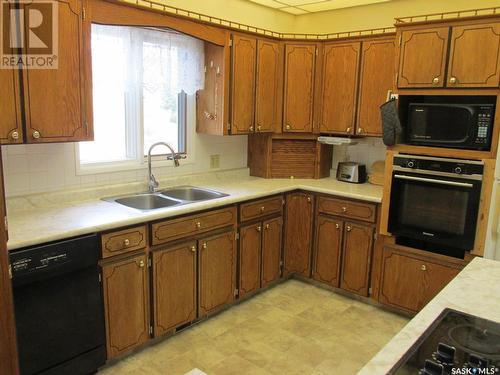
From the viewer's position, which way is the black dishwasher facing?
facing the viewer and to the right of the viewer

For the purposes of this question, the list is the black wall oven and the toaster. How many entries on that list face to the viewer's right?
0

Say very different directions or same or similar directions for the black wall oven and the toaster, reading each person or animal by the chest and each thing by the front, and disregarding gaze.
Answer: same or similar directions

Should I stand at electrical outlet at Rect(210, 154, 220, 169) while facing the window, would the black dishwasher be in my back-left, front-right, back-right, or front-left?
front-left

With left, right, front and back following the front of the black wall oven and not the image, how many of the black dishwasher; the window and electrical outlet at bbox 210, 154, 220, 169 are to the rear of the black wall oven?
0

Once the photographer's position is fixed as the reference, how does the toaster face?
facing the viewer and to the left of the viewer

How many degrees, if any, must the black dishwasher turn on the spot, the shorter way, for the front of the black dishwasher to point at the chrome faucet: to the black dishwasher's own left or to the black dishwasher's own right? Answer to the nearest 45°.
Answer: approximately 90° to the black dishwasher's own left

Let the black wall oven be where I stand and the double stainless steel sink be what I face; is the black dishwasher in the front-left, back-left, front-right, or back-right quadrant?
front-left

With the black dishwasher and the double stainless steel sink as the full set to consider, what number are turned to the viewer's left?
0

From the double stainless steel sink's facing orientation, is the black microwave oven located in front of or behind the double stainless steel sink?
in front

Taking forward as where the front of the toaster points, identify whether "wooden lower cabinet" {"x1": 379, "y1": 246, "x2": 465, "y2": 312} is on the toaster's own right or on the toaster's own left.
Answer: on the toaster's own left
